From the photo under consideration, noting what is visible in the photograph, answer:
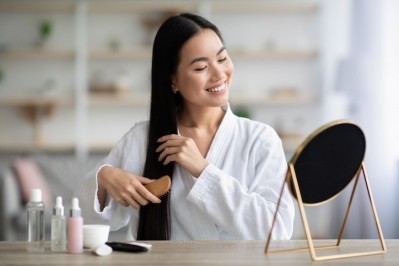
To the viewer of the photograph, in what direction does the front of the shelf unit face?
facing the viewer

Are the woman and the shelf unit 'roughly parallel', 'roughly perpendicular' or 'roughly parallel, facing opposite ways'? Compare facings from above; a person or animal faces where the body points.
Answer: roughly parallel

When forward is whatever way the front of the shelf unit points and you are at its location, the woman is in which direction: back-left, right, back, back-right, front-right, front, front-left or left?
front

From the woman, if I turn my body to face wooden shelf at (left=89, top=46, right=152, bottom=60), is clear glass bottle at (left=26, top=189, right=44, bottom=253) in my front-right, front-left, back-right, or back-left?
back-left

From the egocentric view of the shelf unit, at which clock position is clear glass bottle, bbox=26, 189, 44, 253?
The clear glass bottle is roughly at 12 o'clock from the shelf unit.

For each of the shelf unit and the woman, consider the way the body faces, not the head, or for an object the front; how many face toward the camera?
2

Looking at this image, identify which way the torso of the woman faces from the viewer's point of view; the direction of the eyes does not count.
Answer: toward the camera

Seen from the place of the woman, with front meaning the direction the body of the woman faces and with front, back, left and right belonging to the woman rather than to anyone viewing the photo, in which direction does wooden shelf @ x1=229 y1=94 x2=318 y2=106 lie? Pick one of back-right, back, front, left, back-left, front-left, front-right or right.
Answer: back

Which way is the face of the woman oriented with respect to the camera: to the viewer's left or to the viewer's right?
to the viewer's right

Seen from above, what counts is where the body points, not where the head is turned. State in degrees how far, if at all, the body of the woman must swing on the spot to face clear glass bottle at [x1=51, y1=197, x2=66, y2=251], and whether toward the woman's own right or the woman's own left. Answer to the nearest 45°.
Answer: approximately 45° to the woman's own right

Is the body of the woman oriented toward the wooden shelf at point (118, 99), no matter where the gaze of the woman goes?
no

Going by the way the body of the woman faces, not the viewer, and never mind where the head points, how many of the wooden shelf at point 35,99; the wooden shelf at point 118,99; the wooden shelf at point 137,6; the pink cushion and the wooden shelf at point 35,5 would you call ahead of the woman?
0

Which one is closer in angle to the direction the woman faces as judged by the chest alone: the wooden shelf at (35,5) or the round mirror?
the round mirror

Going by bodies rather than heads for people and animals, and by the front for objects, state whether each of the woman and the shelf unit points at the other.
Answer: no

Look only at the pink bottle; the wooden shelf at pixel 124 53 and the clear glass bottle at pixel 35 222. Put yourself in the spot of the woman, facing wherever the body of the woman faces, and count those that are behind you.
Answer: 1

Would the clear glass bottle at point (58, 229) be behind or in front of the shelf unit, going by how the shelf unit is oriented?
in front

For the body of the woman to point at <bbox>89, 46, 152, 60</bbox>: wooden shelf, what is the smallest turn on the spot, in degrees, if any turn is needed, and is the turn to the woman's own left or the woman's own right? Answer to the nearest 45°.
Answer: approximately 180°

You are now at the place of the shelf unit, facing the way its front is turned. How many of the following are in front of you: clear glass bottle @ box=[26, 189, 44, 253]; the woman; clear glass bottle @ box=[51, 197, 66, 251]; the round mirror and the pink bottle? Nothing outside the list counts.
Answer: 5

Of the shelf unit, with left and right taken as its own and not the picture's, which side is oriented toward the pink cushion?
front
